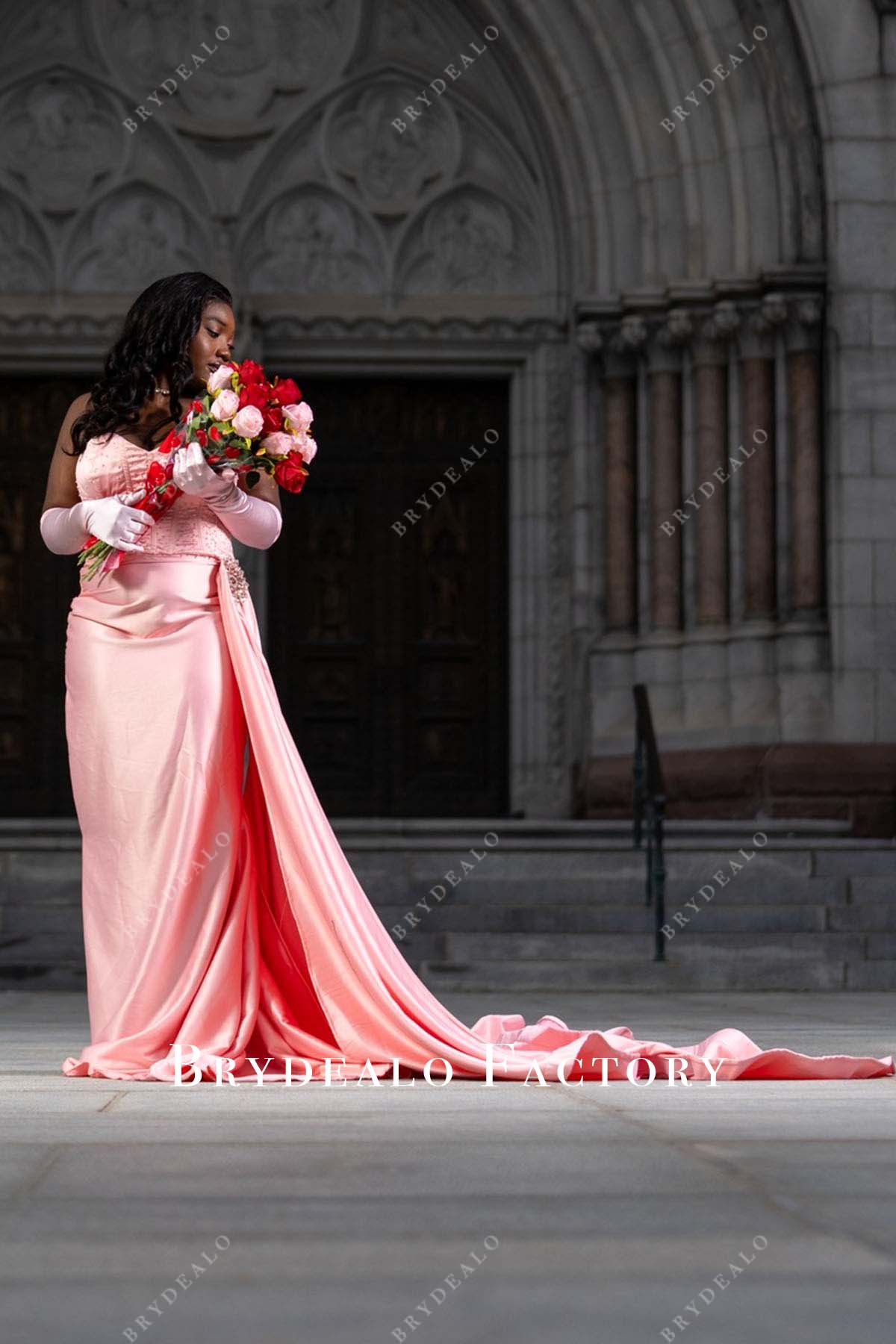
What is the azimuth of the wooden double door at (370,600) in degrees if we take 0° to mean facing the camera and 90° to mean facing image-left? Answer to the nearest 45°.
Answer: approximately 0°

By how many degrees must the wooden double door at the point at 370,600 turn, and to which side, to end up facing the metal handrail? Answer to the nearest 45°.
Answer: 0° — it already faces it

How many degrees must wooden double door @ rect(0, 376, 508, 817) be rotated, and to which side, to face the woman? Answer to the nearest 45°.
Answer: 0° — it already faces them
